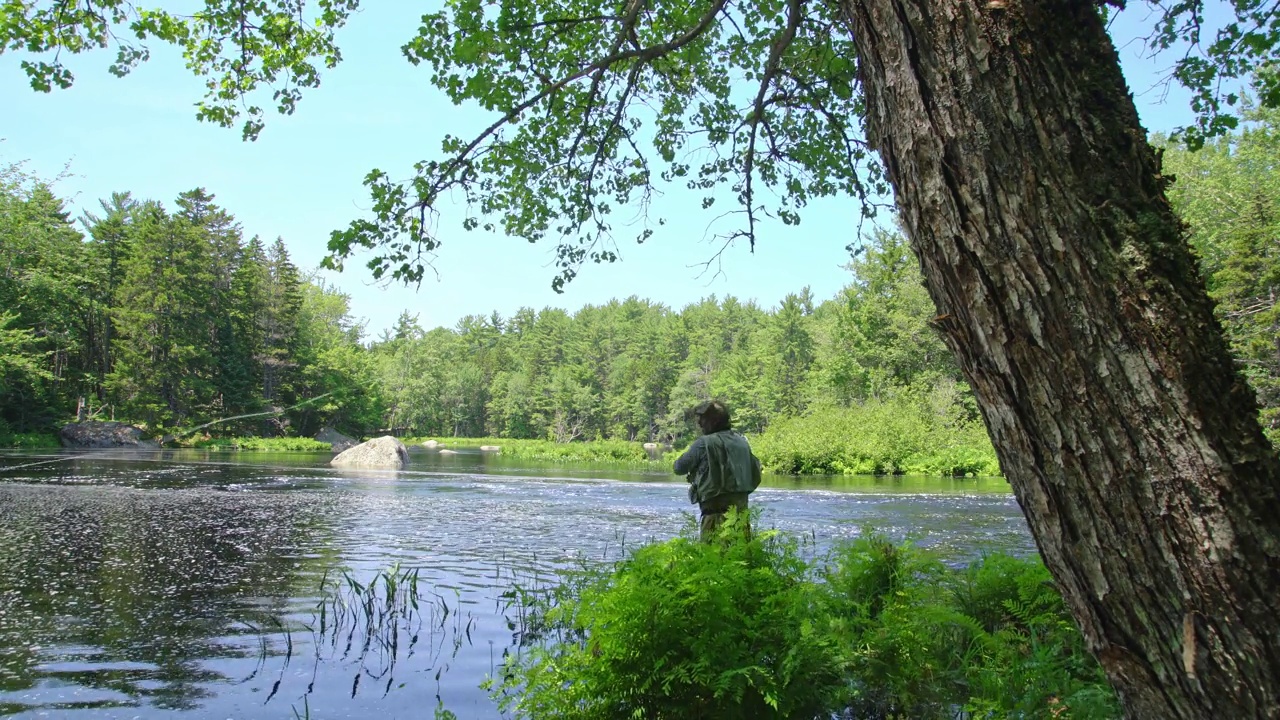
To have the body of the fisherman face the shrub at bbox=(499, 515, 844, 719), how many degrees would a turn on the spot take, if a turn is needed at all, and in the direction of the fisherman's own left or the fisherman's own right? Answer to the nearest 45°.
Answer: approximately 135° to the fisherman's own left

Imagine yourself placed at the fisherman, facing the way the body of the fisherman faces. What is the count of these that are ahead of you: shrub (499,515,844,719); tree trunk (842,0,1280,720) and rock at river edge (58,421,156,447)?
1

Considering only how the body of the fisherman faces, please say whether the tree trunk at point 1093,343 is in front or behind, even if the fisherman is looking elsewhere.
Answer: behind

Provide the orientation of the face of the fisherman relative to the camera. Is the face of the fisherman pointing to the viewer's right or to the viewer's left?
to the viewer's left

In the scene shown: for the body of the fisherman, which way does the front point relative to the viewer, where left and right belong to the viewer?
facing away from the viewer and to the left of the viewer

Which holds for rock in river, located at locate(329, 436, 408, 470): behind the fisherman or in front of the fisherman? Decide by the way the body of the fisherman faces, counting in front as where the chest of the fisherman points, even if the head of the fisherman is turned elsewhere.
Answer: in front

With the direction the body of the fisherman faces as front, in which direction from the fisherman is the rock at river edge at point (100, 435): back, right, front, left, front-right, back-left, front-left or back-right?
front

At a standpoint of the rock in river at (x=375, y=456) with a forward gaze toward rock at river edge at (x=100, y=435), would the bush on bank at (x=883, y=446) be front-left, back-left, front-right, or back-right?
back-right

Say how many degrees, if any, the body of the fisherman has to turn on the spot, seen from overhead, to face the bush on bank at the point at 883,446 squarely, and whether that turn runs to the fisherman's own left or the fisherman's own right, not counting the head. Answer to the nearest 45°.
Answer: approximately 45° to the fisherman's own right
